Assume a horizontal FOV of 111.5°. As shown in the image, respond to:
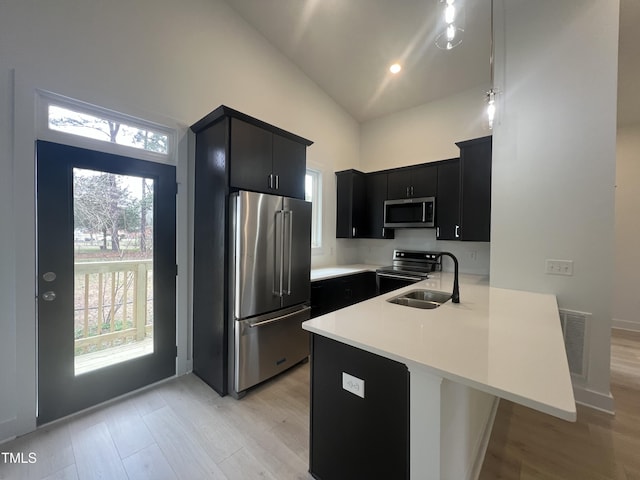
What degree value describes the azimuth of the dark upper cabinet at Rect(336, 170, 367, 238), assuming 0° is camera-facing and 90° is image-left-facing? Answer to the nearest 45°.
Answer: approximately 315°

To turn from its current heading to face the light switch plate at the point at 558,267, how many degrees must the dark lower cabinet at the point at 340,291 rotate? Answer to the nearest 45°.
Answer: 0° — it already faces it

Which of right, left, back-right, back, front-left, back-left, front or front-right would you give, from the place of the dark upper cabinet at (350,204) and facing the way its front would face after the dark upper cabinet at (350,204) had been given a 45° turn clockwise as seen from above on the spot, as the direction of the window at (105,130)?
front-right

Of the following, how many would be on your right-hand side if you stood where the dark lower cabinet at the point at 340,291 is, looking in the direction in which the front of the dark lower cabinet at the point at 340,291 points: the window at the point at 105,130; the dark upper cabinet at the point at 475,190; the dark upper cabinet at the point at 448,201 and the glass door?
2

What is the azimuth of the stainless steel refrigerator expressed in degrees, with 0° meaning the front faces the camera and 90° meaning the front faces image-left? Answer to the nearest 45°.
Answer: approximately 315°

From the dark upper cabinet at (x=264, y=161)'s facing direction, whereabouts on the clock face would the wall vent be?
The wall vent is roughly at 11 o'clock from the dark upper cabinet.
